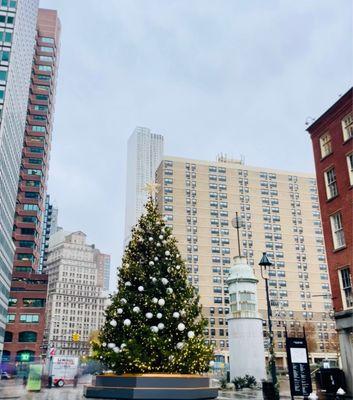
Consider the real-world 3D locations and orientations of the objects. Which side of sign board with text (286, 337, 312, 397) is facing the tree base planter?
right

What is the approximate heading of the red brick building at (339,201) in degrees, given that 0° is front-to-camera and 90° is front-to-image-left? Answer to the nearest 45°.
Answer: approximately 45°

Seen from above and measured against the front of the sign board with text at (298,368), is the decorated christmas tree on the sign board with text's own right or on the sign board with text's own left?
on the sign board with text's own right

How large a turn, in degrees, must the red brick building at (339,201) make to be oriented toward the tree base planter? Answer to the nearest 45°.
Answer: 0° — it already faces it

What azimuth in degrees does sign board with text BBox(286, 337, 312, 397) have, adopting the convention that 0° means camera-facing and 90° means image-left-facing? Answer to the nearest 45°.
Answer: approximately 0°
